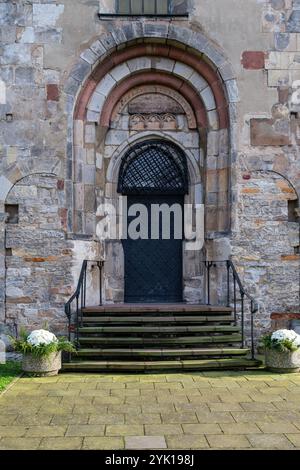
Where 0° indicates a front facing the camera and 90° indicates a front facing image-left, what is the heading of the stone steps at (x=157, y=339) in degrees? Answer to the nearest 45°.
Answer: approximately 0°

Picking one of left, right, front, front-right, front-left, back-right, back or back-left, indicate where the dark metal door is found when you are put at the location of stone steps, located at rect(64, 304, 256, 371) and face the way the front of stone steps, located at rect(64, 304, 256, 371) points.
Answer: back

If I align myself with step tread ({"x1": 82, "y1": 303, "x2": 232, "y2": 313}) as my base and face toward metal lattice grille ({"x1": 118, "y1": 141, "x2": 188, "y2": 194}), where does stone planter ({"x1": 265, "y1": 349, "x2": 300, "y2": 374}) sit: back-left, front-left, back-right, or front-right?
back-right

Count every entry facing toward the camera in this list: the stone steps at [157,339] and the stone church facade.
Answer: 2
